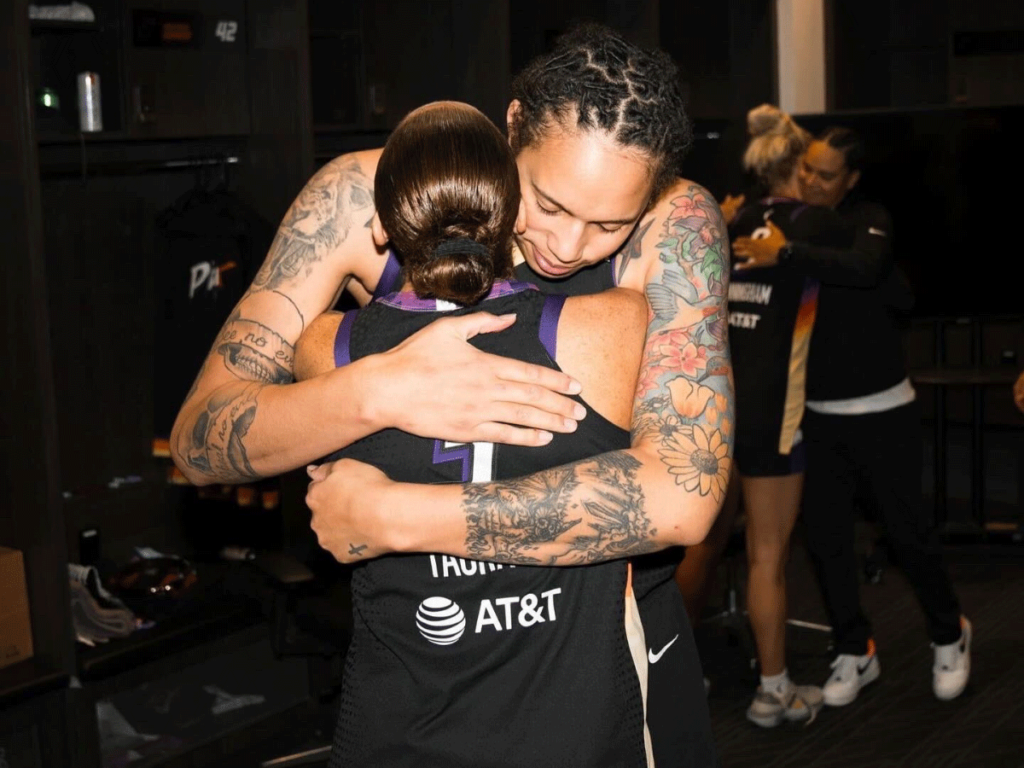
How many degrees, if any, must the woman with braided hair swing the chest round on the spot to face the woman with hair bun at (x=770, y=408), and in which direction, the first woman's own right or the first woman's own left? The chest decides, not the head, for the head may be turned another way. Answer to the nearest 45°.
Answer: approximately 180°

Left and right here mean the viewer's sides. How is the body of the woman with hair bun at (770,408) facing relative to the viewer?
facing away from the viewer and to the right of the viewer

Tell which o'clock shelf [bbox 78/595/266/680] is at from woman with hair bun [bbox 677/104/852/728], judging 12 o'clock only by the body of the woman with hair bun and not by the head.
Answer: The shelf is roughly at 7 o'clock from the woman with hair bun.

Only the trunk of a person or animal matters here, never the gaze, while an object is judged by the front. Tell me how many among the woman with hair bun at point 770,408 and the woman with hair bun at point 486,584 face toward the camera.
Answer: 0

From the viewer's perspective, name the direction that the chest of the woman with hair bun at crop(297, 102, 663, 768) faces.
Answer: away from the camera

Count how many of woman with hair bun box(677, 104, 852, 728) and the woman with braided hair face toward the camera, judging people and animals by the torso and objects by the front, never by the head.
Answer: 1

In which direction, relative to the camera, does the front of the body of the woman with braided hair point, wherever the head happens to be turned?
toward the camera
